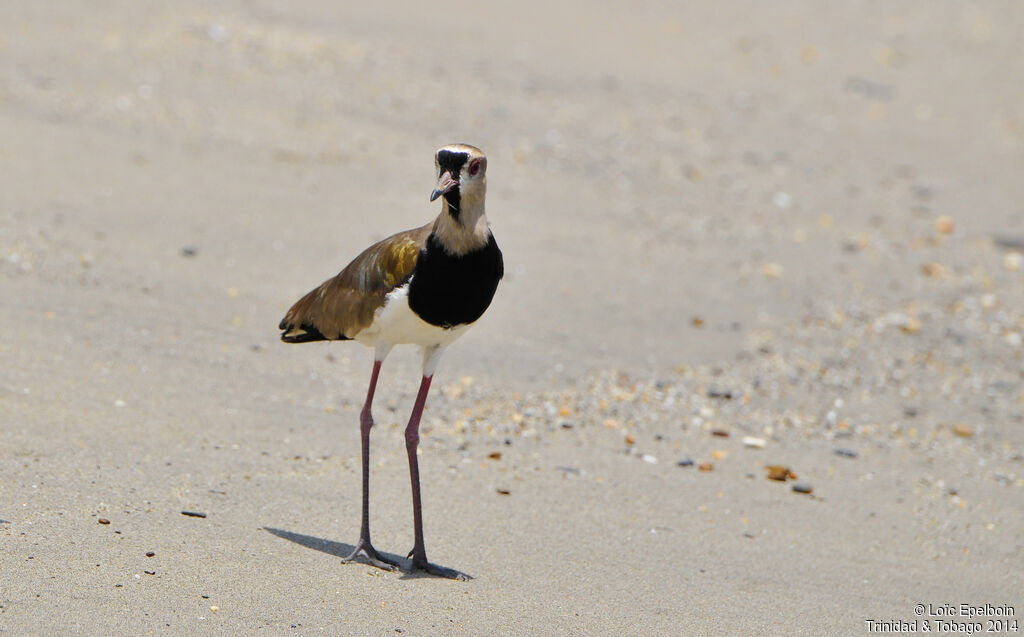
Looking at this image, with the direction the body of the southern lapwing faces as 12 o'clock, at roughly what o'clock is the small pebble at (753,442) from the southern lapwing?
The small pebble is roughly at 9 o'clock from the southern lapwing.

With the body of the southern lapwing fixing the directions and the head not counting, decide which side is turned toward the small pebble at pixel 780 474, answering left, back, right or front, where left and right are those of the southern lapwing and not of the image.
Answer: left

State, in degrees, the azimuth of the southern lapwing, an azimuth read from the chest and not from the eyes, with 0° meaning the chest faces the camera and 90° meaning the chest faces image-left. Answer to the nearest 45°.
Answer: approximately 315°

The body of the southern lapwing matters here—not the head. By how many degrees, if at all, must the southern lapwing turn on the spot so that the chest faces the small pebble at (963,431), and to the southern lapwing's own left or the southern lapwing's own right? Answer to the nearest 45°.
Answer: approximately 90° to the southern lapwing's own left

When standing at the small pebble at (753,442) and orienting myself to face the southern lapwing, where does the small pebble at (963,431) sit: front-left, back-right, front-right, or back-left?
back-left

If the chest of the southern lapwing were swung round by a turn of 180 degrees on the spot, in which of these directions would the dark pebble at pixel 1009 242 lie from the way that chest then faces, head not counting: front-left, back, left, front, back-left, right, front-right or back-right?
right
